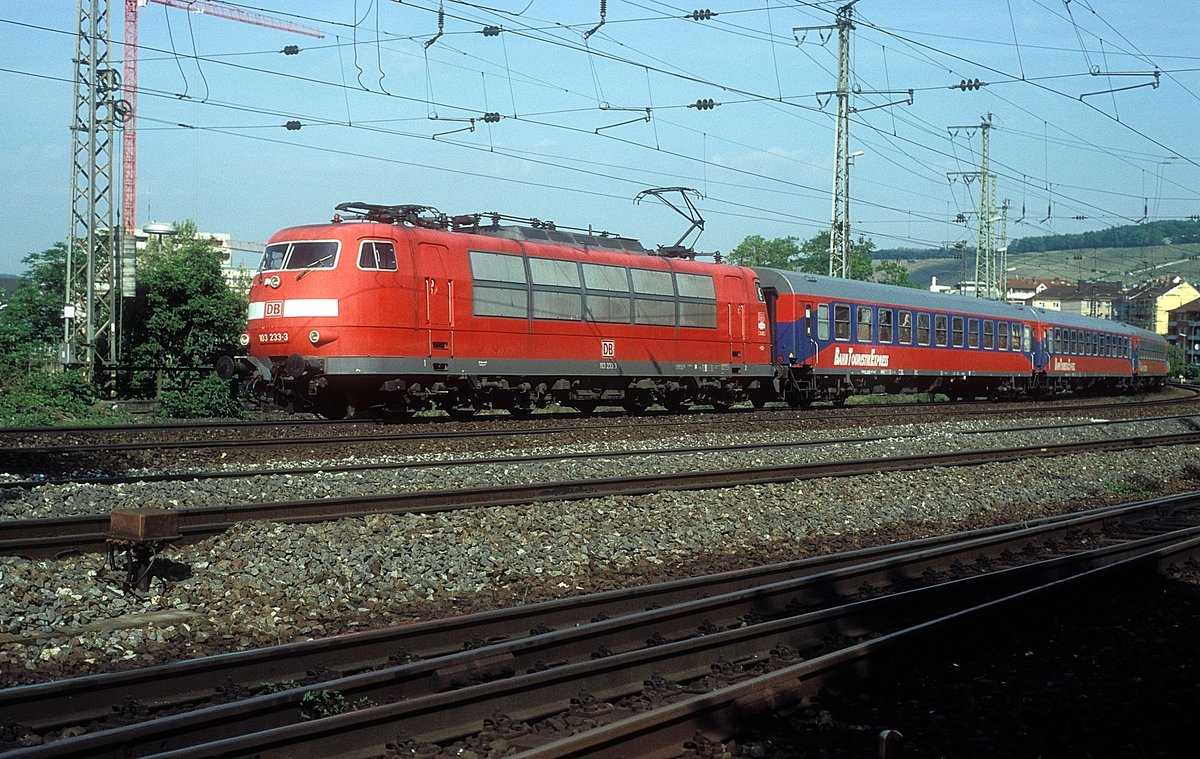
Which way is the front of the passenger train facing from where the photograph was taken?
facing the viewer and to the left of the viewer

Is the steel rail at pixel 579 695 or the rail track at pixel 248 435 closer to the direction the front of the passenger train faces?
the rail track

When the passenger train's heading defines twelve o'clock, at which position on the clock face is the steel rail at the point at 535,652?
The steel rail is roughly at 10 o'clock from the passenger train.

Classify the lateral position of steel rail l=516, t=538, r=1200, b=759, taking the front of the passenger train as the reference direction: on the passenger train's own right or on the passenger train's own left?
on the passenger train's own left

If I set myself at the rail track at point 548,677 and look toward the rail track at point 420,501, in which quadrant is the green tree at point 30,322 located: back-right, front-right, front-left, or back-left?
front-left

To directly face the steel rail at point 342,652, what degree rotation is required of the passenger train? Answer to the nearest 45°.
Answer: approximately 45° to its left

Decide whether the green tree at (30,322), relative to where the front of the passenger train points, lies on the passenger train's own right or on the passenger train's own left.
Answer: on the passenger train's own right

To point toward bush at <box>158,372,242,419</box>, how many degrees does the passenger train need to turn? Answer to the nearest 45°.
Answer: approximately 45° to its right
